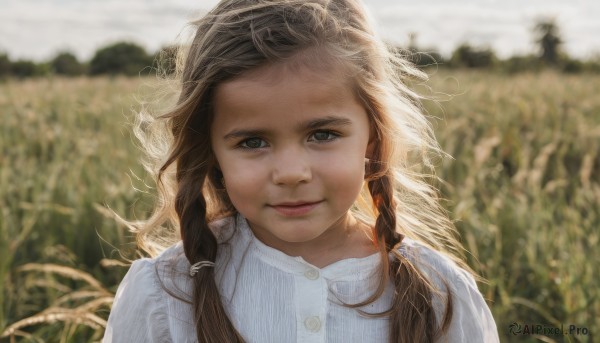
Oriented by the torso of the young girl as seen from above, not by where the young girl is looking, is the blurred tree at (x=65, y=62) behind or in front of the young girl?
behind

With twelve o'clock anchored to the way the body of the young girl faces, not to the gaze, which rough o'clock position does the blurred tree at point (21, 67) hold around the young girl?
The blurred tree is roughly at 5 o'clock from the young girl.

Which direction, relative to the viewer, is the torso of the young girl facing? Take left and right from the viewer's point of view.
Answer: facing the viewer

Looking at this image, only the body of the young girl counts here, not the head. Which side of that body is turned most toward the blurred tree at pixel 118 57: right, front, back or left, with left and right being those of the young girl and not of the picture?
back

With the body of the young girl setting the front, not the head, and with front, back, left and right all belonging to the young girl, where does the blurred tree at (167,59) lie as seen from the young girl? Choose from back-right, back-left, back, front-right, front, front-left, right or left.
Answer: back-right

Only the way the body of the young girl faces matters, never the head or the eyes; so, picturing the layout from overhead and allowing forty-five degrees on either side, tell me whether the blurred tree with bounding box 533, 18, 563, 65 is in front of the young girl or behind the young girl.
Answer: behind

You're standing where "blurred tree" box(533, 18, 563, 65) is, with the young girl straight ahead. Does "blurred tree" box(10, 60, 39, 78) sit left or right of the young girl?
right
